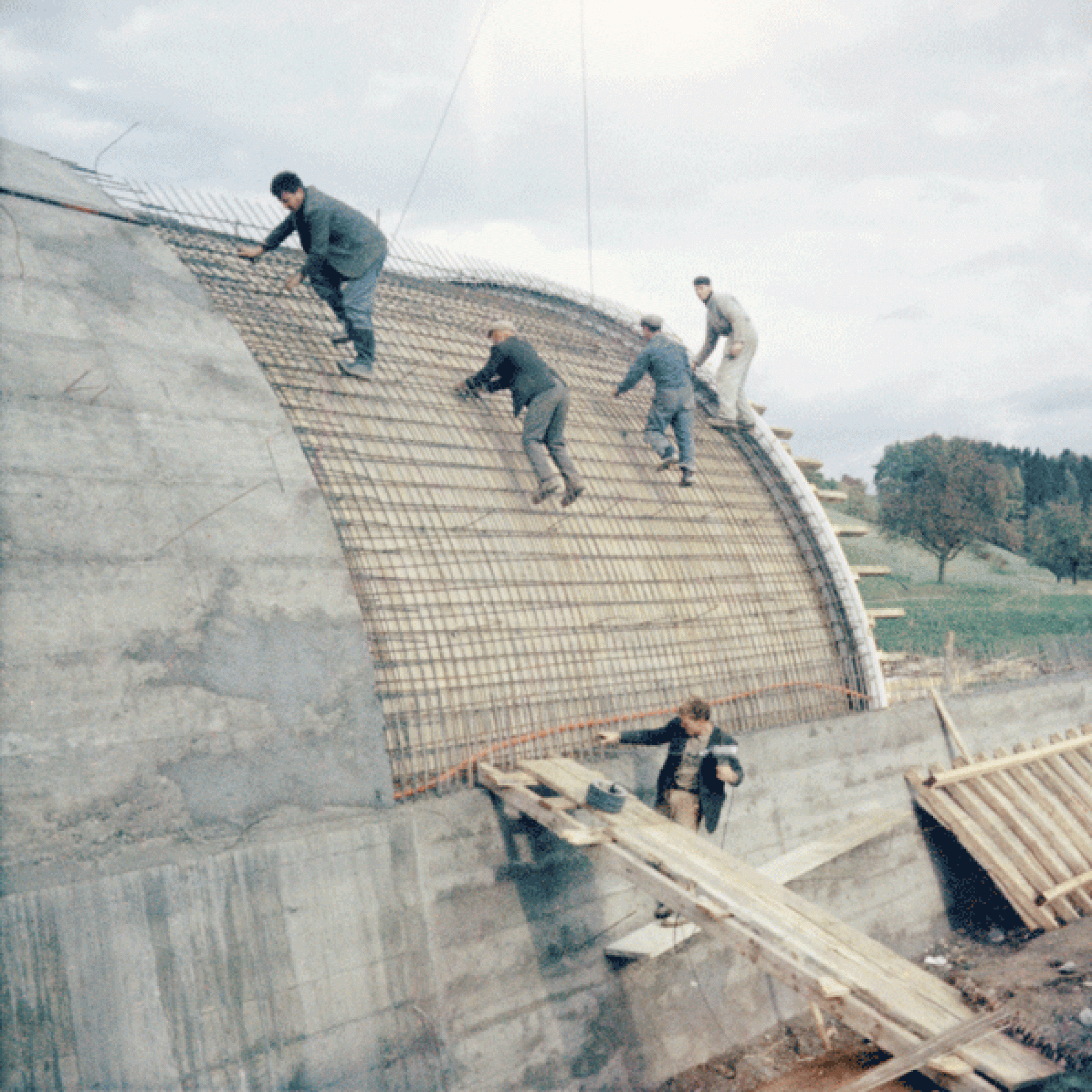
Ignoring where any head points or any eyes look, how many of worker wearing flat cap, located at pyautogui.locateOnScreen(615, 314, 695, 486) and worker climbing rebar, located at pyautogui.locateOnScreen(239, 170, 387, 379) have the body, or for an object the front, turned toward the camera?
0

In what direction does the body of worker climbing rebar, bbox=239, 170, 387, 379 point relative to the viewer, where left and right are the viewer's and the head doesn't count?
facing to the left of the viewer

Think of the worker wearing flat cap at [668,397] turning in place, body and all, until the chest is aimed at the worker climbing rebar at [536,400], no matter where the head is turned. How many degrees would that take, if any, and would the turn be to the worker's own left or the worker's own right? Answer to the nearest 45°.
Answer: approximately 90° to the worker's own left

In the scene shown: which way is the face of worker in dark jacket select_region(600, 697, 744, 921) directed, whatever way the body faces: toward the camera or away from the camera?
toward the camera

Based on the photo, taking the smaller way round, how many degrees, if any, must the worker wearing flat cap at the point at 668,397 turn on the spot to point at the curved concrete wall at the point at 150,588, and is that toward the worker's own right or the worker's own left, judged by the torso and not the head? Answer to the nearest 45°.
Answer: approximately 90° to the worker's own left

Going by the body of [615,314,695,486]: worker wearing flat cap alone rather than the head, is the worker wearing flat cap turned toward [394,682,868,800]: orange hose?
no

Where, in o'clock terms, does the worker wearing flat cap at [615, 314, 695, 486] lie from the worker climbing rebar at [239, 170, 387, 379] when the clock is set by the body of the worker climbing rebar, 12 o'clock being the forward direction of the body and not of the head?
The worker wearing flat cap is roughly at 5 o'clock from the worker climbing rebar.

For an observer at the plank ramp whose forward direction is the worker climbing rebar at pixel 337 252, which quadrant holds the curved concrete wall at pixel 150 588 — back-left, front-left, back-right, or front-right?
front-left

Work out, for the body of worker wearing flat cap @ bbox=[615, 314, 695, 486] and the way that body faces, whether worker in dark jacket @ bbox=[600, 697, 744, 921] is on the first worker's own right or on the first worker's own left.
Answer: on the first worker's own left

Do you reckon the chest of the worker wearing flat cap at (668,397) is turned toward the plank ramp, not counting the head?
no

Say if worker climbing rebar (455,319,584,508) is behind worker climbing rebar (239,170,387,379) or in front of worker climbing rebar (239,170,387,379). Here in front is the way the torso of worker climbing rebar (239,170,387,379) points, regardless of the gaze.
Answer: behind

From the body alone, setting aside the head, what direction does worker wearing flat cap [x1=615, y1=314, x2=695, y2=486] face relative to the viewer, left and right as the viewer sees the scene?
facing away from the viewer and to the left of the viewer
